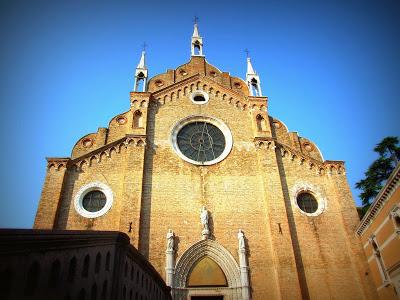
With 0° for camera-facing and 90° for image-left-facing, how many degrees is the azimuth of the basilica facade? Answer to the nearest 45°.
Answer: approximately 0°

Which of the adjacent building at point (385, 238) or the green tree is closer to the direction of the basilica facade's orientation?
the adjacent building

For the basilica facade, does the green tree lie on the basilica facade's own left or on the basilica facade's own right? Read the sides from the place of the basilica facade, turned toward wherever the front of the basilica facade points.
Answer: on the basilica facade's own left

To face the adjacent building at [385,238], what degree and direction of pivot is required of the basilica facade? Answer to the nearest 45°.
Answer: approximately 90° to its left
